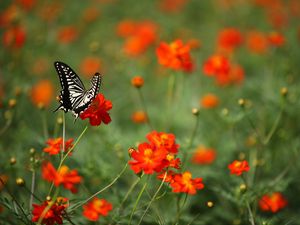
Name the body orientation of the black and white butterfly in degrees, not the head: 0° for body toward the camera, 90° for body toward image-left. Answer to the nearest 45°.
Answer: approximately 225°

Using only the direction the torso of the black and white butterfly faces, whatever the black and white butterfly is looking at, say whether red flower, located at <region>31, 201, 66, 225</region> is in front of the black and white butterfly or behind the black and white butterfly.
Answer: behind

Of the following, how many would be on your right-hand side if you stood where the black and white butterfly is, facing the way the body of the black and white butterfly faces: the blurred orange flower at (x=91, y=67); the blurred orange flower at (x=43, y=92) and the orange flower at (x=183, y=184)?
1

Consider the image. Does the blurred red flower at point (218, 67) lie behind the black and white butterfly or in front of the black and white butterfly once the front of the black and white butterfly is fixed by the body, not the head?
in front

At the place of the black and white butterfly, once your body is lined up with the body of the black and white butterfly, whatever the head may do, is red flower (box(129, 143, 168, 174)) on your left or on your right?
on your right

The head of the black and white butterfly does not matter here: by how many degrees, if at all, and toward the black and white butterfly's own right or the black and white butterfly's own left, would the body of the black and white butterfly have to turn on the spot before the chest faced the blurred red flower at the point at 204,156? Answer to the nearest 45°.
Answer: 0° — it already faces it

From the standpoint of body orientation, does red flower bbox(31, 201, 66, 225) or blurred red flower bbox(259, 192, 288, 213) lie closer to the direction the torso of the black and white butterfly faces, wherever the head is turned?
the blurred red flower
